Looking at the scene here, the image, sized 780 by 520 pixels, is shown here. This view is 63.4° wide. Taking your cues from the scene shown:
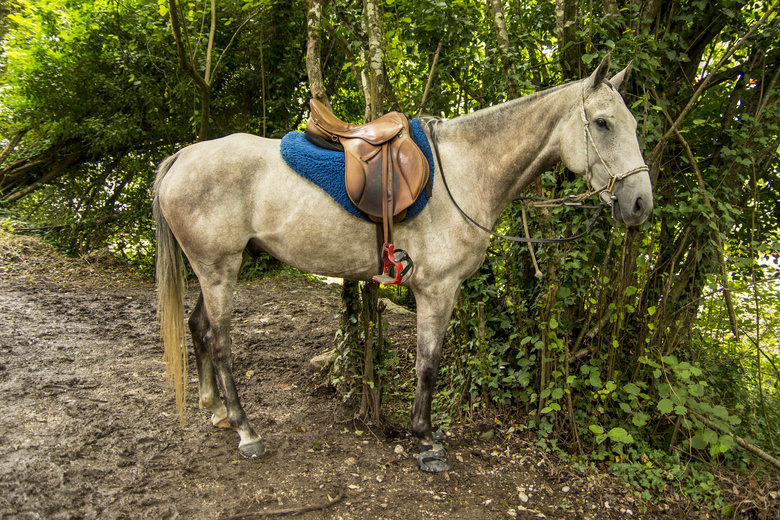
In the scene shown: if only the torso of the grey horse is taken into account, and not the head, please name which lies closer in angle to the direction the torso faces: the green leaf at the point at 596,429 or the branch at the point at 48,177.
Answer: the green leaf

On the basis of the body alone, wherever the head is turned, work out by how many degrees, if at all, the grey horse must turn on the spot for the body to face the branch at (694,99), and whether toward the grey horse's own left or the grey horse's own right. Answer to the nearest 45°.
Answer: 0° — it already faces it

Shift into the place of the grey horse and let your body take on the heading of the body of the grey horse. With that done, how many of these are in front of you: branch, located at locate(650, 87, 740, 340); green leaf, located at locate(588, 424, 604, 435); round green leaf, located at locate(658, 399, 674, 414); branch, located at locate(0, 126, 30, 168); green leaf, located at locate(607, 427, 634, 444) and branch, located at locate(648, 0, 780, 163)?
5

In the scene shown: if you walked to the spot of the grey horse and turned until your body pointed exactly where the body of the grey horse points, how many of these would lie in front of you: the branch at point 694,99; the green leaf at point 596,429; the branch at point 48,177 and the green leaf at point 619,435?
3

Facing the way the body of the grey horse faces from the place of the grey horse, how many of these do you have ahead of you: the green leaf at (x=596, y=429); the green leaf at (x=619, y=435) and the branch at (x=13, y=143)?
2

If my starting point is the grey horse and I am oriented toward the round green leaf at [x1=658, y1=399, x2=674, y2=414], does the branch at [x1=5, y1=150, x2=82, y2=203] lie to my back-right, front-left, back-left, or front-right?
back-left

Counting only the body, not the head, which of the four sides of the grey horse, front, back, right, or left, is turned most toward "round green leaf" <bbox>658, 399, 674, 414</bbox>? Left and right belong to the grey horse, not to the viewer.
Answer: front

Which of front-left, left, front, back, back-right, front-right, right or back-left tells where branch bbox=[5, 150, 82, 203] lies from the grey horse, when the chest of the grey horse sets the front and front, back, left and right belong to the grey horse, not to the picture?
back-left

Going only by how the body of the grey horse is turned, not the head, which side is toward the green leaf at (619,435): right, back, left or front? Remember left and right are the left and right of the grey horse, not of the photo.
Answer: front

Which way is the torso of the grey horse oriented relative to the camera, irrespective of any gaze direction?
to the viewer's right

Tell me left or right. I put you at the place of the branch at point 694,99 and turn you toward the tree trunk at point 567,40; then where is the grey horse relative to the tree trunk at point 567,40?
left

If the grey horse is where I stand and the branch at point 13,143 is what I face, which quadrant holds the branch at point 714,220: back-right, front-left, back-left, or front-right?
back-right

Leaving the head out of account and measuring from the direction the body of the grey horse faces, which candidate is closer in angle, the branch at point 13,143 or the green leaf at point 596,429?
the green leaf
